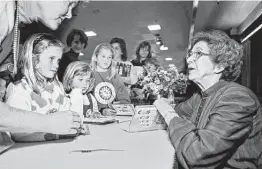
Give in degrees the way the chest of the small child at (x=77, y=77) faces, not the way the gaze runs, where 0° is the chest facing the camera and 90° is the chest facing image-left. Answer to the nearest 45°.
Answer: approximately 315°

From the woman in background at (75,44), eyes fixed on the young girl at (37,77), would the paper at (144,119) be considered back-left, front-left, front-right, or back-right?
front-left

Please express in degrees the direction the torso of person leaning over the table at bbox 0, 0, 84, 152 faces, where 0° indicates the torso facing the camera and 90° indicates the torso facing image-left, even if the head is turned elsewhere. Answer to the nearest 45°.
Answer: approximately 270°

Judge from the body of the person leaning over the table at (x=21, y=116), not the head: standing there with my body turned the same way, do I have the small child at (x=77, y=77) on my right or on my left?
on my left

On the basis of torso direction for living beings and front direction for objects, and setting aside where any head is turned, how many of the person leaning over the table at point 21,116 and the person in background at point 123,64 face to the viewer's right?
1

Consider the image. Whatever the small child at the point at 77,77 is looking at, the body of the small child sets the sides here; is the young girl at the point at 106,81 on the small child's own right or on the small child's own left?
on the small child's own left

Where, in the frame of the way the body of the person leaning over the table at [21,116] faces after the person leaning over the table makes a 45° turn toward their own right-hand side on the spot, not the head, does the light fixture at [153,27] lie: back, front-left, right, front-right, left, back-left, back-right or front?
left

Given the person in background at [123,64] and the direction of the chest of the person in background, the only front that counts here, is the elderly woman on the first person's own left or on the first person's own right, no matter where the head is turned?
on the first person's own left

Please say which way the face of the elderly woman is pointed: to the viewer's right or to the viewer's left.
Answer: to the viewer's left
